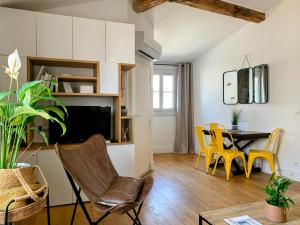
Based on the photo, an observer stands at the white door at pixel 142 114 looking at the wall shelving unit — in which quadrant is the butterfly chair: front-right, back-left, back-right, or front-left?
front-left

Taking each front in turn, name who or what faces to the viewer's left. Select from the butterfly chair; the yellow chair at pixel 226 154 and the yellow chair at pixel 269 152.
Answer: the yellow chair at pixel 269 152

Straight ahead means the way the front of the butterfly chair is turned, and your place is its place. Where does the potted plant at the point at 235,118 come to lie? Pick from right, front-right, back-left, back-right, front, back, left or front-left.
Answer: left

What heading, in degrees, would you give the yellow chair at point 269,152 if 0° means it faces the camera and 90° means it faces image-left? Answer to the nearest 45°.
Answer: approximately 90°

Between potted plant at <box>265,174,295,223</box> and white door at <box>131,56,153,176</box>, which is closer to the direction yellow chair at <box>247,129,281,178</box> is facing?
the white door

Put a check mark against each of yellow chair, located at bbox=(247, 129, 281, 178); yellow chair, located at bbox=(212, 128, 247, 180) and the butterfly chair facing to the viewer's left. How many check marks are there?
1

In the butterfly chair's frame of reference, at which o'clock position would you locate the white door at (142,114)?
The white door is roughly at 8 o'clock from the butterfly chair.

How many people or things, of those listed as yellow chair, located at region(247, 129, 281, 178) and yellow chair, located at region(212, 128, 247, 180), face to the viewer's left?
1

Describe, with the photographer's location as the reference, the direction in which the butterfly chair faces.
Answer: facing the viewer and to the right of the viewer

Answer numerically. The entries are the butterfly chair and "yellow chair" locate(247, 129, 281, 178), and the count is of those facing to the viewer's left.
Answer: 1

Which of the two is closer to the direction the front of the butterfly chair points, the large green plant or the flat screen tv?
the large green plant

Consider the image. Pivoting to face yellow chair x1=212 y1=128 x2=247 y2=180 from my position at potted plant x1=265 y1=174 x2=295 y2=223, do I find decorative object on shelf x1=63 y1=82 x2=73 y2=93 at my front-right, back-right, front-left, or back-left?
front-left
